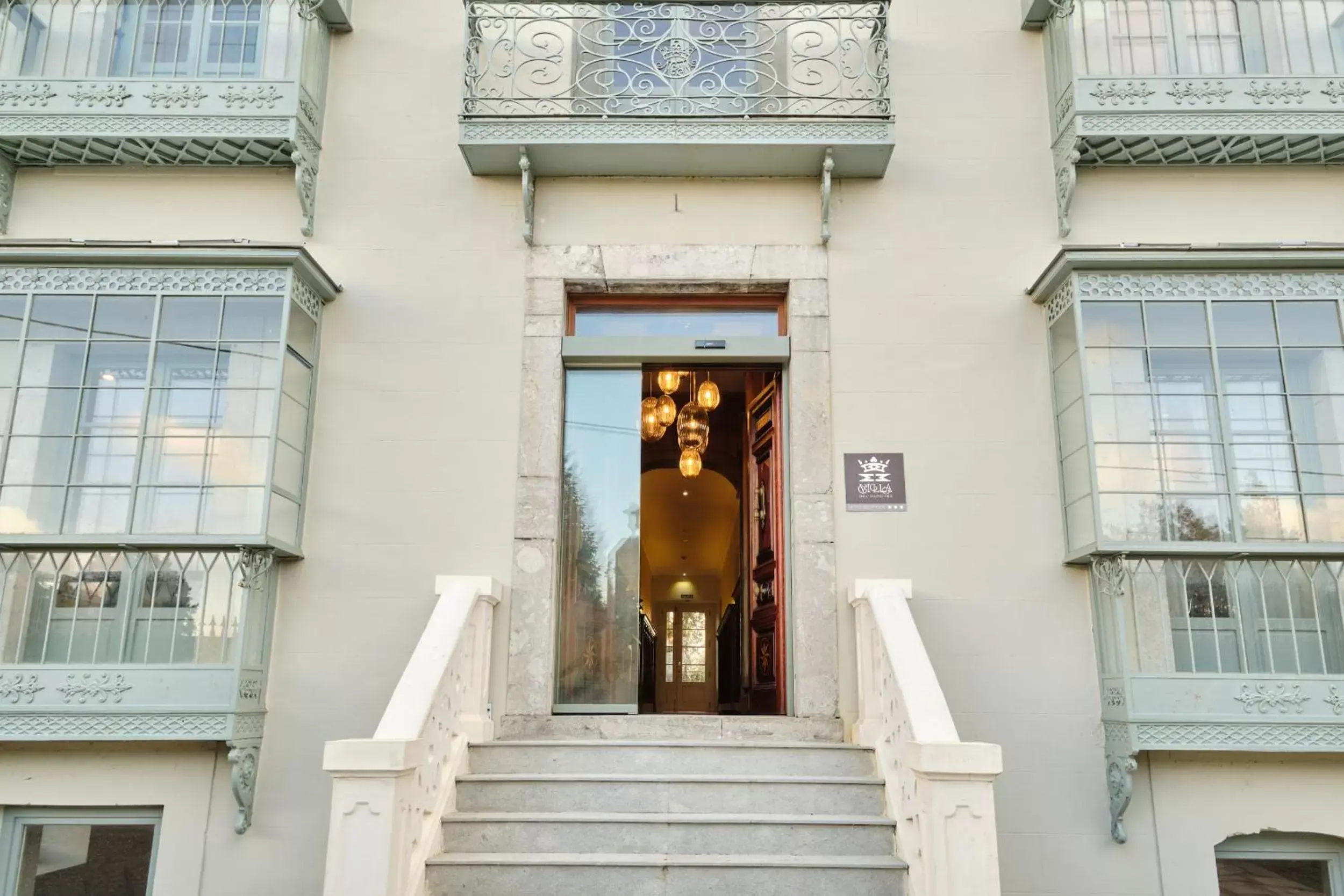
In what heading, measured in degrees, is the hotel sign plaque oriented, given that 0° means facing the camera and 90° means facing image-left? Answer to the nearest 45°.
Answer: approximately 0°

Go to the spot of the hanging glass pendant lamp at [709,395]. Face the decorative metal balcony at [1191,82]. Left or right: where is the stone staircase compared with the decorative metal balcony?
right

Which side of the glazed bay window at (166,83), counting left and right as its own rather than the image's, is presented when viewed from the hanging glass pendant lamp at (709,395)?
left

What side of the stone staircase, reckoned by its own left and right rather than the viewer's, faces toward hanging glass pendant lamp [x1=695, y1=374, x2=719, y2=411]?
back

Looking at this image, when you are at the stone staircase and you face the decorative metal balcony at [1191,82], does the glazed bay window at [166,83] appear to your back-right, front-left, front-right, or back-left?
back-left

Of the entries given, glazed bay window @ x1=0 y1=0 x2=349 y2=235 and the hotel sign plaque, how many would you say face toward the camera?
2

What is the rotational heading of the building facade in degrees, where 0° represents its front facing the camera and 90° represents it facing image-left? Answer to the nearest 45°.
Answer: approximately 0°

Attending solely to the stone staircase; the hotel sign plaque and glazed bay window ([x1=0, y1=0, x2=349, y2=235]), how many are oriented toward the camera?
3
